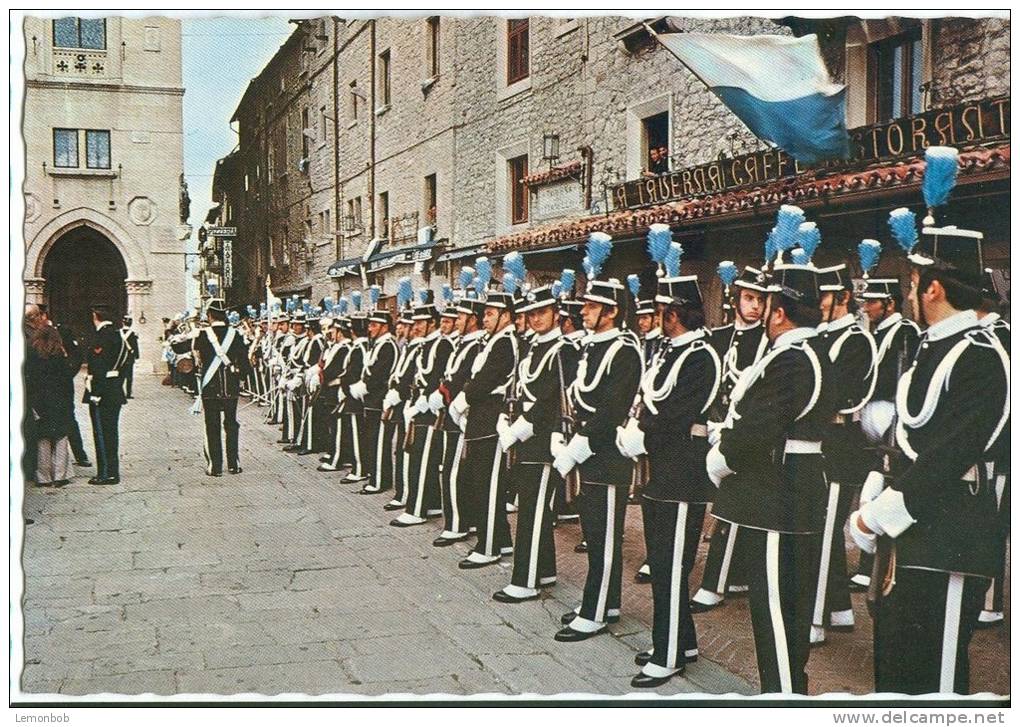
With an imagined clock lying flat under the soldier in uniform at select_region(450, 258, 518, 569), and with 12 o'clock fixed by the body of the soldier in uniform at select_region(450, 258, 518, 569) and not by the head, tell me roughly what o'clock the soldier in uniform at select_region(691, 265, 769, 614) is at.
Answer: the soldier in uniform at select_region(691, 265, 769, 614) is roughly at 9 o'clock from the soldier in uniform at select_region(450, 258, 518, 569).

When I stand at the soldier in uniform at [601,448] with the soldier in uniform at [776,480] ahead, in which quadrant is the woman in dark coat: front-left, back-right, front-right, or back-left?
back-right

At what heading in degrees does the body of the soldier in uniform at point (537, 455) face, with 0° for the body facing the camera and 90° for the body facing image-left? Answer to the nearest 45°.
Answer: approximately 45°

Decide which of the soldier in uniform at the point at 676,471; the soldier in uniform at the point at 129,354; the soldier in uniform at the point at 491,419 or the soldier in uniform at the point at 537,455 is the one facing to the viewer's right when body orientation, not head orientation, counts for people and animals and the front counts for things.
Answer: the soldier in uniform at the point at 129,354

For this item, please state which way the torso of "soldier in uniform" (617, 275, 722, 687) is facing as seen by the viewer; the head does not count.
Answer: to the viewer's left

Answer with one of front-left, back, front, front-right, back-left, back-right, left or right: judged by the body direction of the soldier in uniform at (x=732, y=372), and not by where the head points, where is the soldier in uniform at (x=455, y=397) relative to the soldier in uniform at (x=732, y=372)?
right

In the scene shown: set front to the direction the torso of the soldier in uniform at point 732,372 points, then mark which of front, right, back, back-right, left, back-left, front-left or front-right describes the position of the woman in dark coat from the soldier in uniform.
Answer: front-right

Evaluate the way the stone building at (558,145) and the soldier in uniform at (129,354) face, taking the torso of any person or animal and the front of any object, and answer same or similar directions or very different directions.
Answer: very different directions

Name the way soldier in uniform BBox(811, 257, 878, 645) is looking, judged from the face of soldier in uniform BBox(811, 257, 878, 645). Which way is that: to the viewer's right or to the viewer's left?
to the viewer's left

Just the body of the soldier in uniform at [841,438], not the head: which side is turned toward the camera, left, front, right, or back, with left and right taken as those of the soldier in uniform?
left
